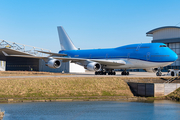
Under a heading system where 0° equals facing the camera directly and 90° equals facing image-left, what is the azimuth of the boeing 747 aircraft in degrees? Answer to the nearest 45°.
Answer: approximately 315°

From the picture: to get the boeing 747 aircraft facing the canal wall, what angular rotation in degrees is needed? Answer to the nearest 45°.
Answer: approximately 45° to its right
